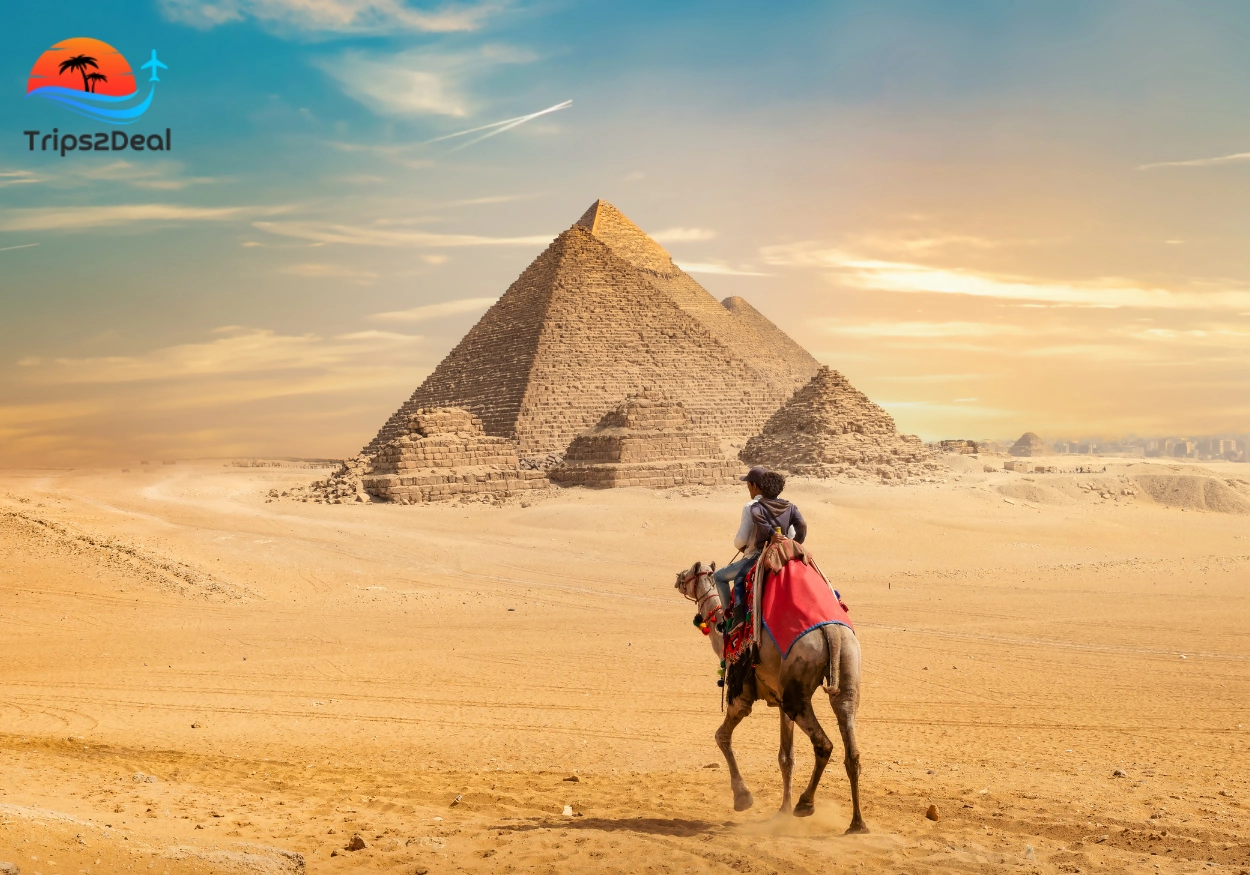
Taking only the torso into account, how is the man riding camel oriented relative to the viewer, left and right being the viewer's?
facing away from the viewer and to the left of the viewer

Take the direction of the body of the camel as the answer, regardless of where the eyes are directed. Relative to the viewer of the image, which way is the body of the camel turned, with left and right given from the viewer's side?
facing away from the viewer and to the left of the viewer

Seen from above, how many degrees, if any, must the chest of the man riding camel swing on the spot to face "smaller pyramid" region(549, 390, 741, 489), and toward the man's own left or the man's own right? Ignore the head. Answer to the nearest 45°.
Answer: approximately 45° to the man's own right

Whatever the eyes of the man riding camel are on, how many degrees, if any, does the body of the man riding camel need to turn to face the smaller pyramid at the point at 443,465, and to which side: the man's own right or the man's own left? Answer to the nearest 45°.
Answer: approximately 45° to the man's own right

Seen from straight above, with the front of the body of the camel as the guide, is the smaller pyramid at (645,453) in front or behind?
in front
